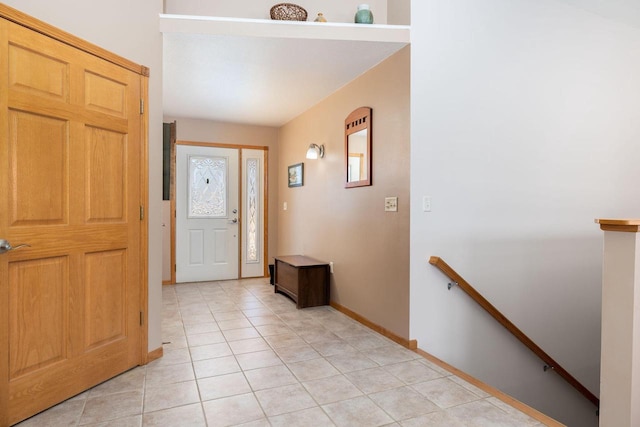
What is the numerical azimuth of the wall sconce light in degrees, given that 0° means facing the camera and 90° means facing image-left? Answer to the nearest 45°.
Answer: approximately 45°

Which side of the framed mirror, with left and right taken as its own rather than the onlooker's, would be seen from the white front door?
right

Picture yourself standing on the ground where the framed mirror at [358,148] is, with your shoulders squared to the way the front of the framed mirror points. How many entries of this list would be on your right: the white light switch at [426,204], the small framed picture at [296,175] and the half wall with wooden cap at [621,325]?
1

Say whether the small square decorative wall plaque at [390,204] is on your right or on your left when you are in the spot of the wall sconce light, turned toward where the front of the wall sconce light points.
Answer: on your left

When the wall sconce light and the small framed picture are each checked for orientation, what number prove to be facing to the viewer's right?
0

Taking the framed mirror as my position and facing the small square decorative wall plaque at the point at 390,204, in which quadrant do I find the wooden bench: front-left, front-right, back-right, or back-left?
back-right

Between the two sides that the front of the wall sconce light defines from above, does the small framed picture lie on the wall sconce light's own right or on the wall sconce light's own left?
on the wall sconce light's own right

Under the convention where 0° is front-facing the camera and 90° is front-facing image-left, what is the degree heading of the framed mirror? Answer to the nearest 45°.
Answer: approximately 45°

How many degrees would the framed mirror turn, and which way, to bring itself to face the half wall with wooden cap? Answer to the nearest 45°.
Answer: approximately 90° to its left

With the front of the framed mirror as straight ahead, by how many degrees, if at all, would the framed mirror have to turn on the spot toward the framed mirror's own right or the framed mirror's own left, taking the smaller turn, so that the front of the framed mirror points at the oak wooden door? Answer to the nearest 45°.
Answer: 0° — it already faces it

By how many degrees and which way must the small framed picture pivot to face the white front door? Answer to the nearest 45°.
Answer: approximately 45° to its right

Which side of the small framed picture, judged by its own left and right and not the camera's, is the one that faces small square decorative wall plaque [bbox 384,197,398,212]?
left

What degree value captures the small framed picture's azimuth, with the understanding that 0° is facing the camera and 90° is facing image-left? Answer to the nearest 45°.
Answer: approximately 45°

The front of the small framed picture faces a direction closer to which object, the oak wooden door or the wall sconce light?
the oak wooden door

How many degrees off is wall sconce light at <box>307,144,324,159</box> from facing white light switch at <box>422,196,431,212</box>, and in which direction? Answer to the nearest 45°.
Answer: approximately 90° to its left

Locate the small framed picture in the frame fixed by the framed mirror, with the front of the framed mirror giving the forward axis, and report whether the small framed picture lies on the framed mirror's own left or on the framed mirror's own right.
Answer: on the framed mirror's own right
